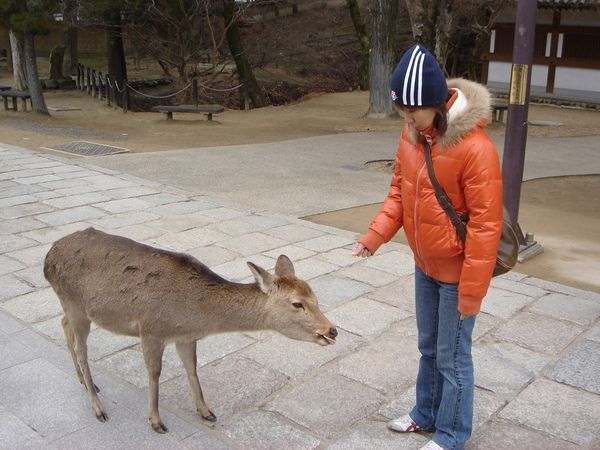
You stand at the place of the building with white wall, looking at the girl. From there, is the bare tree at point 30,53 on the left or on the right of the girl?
right

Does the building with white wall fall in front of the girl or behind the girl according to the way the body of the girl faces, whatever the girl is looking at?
behind

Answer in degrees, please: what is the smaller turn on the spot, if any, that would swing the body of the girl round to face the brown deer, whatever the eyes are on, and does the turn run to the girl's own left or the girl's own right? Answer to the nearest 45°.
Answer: approximately 45° to the girl's own right

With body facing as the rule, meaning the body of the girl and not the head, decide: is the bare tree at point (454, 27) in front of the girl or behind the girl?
behind

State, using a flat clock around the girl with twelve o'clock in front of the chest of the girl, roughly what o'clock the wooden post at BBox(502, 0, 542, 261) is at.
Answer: The wooden post is roughly at 5 o'clock from the girl.

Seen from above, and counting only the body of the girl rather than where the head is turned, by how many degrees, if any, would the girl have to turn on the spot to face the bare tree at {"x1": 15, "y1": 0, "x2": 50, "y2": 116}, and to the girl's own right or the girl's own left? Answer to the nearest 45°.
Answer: approximately 90° to the girl's own right

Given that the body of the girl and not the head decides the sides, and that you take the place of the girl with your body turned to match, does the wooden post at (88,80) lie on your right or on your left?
on your right

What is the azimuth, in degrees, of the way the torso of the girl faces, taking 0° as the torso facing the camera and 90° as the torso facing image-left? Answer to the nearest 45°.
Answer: approximately 45°

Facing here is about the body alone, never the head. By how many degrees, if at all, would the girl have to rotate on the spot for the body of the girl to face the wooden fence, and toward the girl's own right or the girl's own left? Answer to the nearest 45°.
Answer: approximately 90° to the girl's own right

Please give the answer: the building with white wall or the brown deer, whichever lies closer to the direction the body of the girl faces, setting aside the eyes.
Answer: the brown deer
